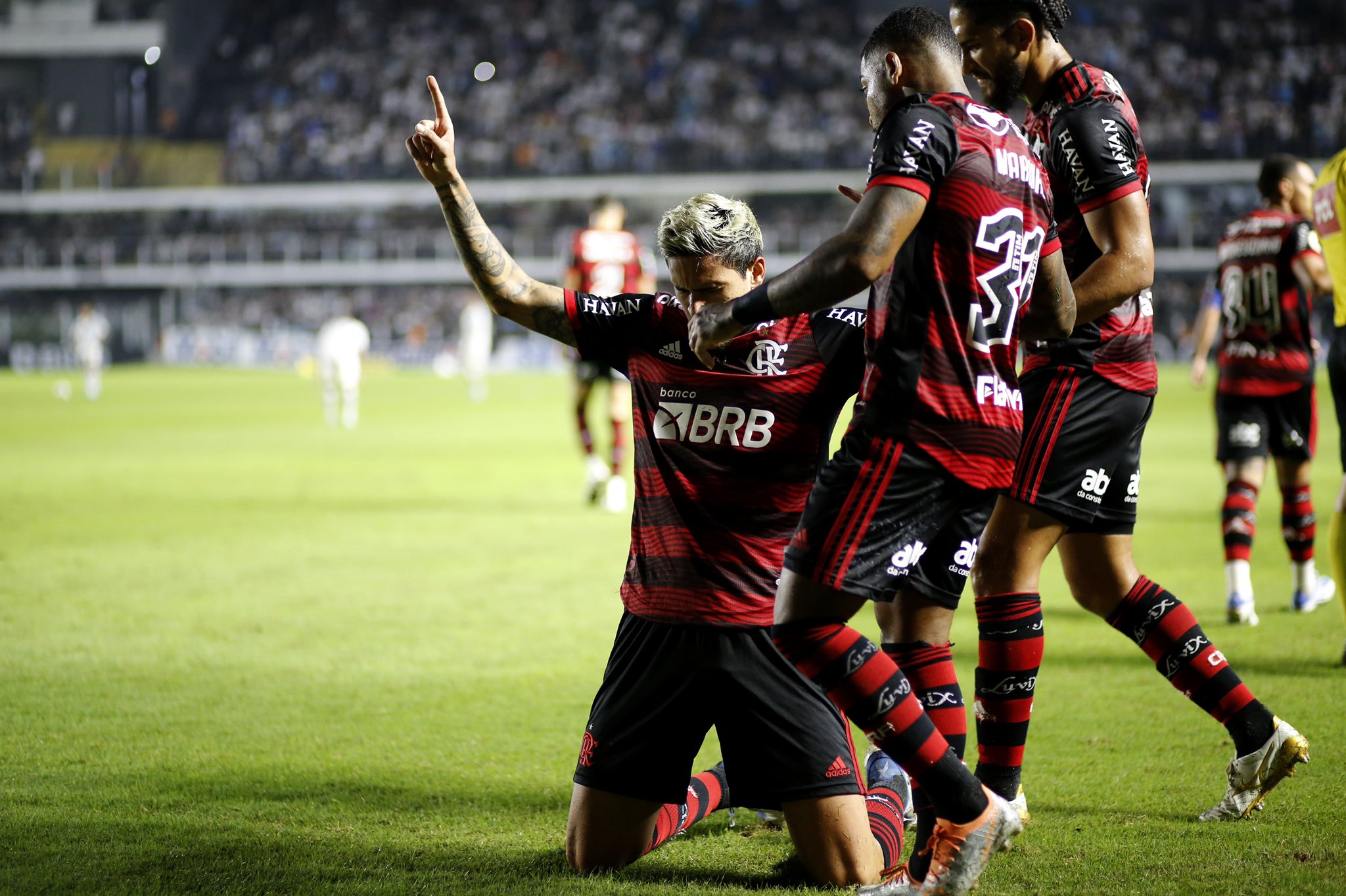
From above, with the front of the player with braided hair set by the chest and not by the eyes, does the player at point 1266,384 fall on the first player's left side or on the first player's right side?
on the first player's right side

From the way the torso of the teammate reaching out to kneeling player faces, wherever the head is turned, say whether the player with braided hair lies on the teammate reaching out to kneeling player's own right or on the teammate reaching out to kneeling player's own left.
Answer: on the teammate reaching out to kneeling player's own right

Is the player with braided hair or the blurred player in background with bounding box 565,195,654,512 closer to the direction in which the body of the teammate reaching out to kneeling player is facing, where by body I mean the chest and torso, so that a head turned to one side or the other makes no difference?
the blurred player in background

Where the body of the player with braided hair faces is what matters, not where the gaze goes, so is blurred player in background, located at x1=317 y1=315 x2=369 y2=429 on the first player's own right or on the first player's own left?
on the first player's own right

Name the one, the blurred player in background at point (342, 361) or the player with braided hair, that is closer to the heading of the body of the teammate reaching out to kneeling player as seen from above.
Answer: the blurred player in background

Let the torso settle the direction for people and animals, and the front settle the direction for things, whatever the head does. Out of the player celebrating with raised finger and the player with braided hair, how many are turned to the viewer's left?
1

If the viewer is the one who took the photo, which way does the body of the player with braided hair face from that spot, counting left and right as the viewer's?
facing to the left of the viewer

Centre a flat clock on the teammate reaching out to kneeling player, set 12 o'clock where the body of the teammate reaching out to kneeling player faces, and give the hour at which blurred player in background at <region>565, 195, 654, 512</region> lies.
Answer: The blurred player in background is roughly at 1 o'clock from the teammate reaching out to kneeling player.

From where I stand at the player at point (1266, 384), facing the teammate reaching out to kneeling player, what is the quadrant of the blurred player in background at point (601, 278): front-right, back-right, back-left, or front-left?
back-right

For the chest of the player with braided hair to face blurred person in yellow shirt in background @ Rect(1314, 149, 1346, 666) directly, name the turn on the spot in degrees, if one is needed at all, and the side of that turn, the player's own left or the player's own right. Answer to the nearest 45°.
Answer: approximately 90° to the player's own right

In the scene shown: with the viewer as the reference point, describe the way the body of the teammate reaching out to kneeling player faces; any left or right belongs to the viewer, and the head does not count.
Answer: facing away from the viewer and to the left of the viewer

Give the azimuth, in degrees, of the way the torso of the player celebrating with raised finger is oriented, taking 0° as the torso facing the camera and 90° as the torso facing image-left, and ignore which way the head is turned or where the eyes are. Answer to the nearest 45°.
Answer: approximately 0°
